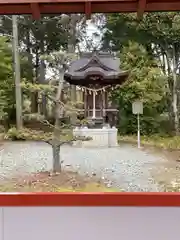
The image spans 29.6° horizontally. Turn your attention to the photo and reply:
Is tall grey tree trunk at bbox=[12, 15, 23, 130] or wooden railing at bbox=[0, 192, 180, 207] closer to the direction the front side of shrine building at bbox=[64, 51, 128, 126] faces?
the wooden railing

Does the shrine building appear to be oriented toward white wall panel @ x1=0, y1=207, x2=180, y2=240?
yes

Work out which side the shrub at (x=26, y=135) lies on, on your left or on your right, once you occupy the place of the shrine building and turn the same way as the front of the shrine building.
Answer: on your right

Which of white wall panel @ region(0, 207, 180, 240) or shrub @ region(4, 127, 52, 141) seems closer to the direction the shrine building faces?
the white wall panel

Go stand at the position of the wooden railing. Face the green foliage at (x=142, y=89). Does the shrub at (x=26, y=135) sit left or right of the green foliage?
left

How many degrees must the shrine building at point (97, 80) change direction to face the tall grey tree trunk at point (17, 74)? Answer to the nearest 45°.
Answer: approximately 90° to its right

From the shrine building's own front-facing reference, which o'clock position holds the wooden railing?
The wooden railing is roughly at 12 o'clock from the shrine building.

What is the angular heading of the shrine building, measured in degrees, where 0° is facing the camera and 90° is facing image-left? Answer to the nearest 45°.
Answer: approximately 0°
